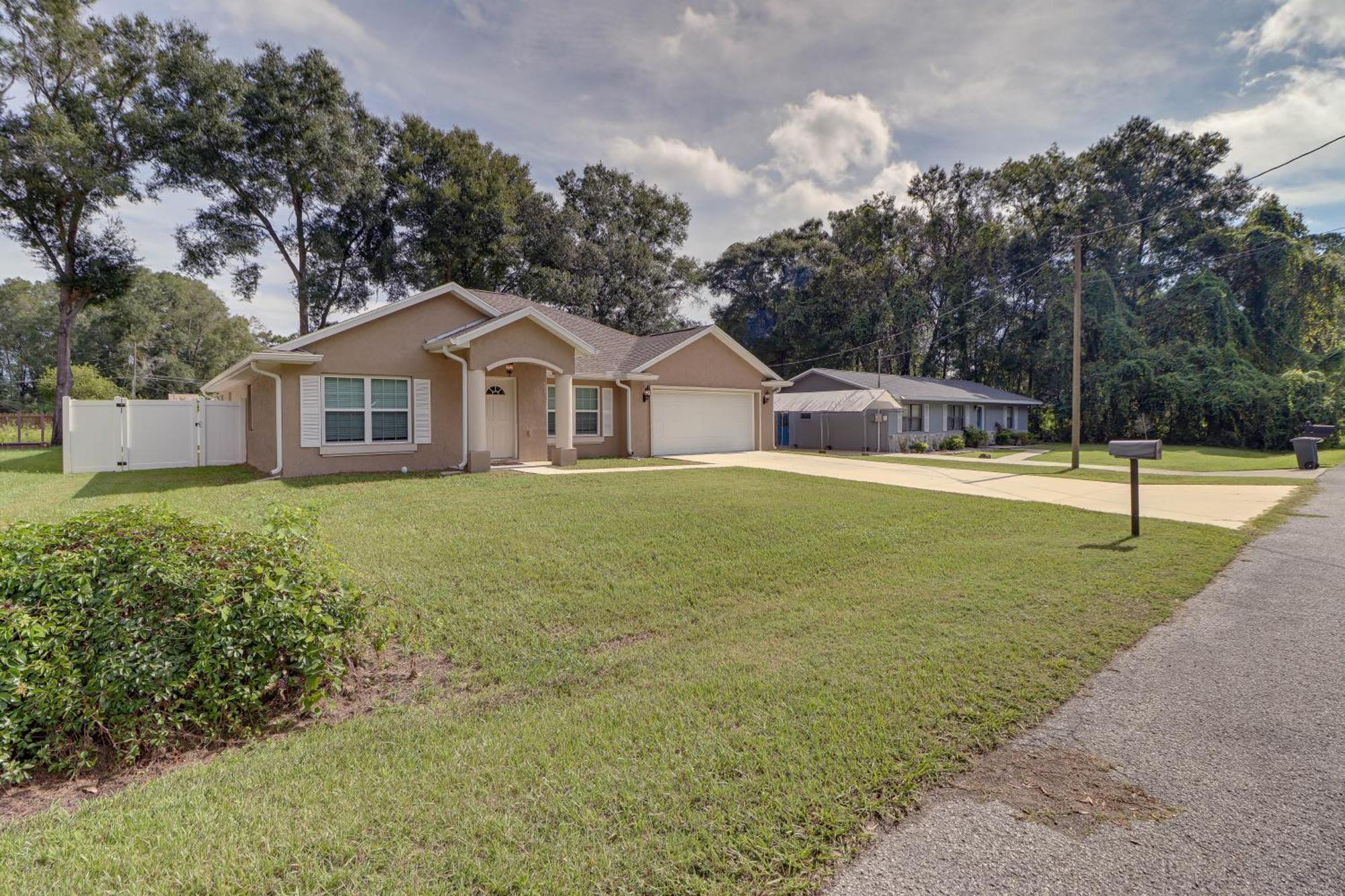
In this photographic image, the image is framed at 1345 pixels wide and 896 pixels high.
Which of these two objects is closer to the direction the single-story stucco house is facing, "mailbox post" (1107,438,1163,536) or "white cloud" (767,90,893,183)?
the mailbox post

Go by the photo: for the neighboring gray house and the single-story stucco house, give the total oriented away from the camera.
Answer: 0

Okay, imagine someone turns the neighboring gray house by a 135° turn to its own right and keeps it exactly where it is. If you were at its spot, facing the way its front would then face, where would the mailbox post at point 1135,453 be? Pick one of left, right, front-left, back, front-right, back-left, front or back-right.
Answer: left

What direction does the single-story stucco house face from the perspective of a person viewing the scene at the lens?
facing the viewer and to the right of the viewer

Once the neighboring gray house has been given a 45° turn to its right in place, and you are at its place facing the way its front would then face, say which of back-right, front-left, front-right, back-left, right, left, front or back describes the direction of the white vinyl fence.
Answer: front-right

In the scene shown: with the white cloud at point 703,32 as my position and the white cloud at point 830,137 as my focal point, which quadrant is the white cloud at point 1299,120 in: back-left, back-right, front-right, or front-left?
front-right

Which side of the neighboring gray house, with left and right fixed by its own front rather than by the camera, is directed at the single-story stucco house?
right
